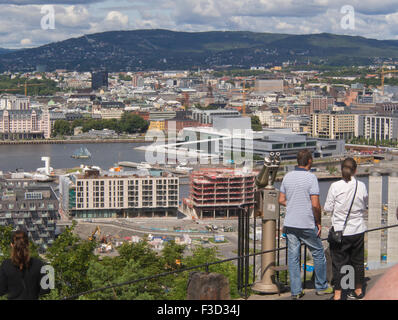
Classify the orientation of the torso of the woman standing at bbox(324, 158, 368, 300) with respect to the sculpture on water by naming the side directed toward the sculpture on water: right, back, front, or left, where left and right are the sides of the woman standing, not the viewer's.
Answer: front

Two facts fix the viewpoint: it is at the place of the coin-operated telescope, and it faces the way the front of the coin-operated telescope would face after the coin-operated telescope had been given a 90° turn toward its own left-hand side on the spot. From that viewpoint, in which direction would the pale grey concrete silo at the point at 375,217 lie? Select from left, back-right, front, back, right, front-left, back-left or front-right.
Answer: back-right

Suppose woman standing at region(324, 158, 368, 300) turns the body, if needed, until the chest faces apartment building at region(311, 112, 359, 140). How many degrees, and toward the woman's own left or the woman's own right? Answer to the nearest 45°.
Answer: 0° — they already face it

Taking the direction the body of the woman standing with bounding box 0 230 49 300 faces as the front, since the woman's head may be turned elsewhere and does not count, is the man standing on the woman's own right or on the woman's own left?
on the woman's own right

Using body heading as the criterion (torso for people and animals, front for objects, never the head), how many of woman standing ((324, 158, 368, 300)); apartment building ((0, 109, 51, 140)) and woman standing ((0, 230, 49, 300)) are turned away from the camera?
2

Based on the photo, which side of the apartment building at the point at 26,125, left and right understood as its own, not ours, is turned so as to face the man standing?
front

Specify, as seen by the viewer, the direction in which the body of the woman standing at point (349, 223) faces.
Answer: away from the camera

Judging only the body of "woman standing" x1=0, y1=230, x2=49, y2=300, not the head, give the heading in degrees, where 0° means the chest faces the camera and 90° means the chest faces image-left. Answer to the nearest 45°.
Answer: approximately 180°

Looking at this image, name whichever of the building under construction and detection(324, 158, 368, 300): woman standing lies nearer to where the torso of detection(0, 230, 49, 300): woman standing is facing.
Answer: the building under construction

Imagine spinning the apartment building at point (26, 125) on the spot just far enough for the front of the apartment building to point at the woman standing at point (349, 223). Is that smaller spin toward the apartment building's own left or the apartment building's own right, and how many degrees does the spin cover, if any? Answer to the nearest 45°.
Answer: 0° — it already faces them

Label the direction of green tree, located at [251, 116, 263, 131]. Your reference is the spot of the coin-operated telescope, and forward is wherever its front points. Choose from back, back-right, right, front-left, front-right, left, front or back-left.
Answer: front-right
